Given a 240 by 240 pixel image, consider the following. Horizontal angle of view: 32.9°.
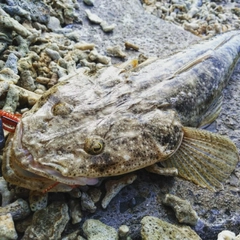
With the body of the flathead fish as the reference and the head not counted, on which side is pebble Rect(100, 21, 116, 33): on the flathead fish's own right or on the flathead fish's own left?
on the flathead fish's own right

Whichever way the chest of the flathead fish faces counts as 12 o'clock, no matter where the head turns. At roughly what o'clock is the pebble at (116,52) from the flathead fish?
The pebble is roughly at 4 o'clock from the flathead fish.

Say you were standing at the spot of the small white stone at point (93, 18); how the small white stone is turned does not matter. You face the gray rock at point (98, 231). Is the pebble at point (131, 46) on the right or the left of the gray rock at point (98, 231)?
left

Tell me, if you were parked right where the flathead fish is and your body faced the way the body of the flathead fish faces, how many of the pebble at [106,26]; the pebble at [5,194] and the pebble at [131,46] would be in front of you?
1

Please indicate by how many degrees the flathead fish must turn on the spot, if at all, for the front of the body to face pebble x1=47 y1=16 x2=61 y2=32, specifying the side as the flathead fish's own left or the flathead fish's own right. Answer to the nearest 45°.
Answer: approximately 90° to the flathead fish's own right

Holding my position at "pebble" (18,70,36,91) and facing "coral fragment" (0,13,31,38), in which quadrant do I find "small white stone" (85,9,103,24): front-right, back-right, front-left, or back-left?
front-right

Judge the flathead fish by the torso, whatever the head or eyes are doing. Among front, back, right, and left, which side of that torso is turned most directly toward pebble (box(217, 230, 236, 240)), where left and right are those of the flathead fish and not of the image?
left

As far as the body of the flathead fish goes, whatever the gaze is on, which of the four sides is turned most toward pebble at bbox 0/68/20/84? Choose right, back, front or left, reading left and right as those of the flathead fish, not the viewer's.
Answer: right

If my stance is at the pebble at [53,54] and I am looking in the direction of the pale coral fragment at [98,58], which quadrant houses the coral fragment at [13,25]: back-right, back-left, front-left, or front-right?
back-left

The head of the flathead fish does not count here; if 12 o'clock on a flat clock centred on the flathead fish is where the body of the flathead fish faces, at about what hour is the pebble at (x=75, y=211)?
The pebble is roughly at 11 o'clock from the flathead fish.

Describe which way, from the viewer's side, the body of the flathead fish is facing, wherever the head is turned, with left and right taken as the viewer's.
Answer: facing the viewer and to the left of the viewer

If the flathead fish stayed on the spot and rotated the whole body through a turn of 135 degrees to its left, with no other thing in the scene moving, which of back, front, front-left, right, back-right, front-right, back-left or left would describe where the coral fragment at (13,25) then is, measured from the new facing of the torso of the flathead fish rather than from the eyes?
back-left

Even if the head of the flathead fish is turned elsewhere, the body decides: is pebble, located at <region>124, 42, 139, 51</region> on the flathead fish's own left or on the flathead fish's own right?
on the flathead fish's own right

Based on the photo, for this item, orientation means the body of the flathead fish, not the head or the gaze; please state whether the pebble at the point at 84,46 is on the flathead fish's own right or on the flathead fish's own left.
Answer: on the flathead fish's own right
